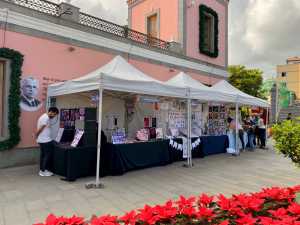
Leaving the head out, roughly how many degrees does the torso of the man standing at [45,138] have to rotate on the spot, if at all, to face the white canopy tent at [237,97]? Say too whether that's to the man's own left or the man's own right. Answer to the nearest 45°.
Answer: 0° — they already face it

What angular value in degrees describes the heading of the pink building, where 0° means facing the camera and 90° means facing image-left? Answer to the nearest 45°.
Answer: approximately 315°

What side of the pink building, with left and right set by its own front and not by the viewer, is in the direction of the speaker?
front

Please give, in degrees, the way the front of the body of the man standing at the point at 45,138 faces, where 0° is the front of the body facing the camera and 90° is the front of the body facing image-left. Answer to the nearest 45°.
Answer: approximately 270°

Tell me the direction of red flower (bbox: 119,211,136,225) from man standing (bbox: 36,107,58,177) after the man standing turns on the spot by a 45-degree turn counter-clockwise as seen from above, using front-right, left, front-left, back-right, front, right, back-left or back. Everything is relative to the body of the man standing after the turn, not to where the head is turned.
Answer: back-right

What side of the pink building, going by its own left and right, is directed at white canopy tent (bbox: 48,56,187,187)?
front

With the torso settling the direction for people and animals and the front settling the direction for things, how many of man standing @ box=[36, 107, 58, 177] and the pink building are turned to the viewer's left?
0

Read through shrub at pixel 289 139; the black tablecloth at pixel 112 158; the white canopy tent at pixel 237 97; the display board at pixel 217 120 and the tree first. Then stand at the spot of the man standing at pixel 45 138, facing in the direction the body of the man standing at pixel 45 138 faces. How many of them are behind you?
0

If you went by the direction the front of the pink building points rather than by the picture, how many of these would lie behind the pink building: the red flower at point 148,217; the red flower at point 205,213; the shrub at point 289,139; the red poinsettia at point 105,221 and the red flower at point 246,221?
0

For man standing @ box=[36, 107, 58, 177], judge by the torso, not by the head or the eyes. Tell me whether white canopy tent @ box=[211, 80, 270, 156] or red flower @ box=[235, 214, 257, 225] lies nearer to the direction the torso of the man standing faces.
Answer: the white canopy tent

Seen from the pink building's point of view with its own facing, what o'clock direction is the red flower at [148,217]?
The red flower is roughly at 1 o'clock from the pink building.

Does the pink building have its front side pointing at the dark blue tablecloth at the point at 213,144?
no

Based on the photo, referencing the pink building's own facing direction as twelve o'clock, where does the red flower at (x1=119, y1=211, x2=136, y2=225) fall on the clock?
The red flower is roughly at 1 o'clock from the pink building.
